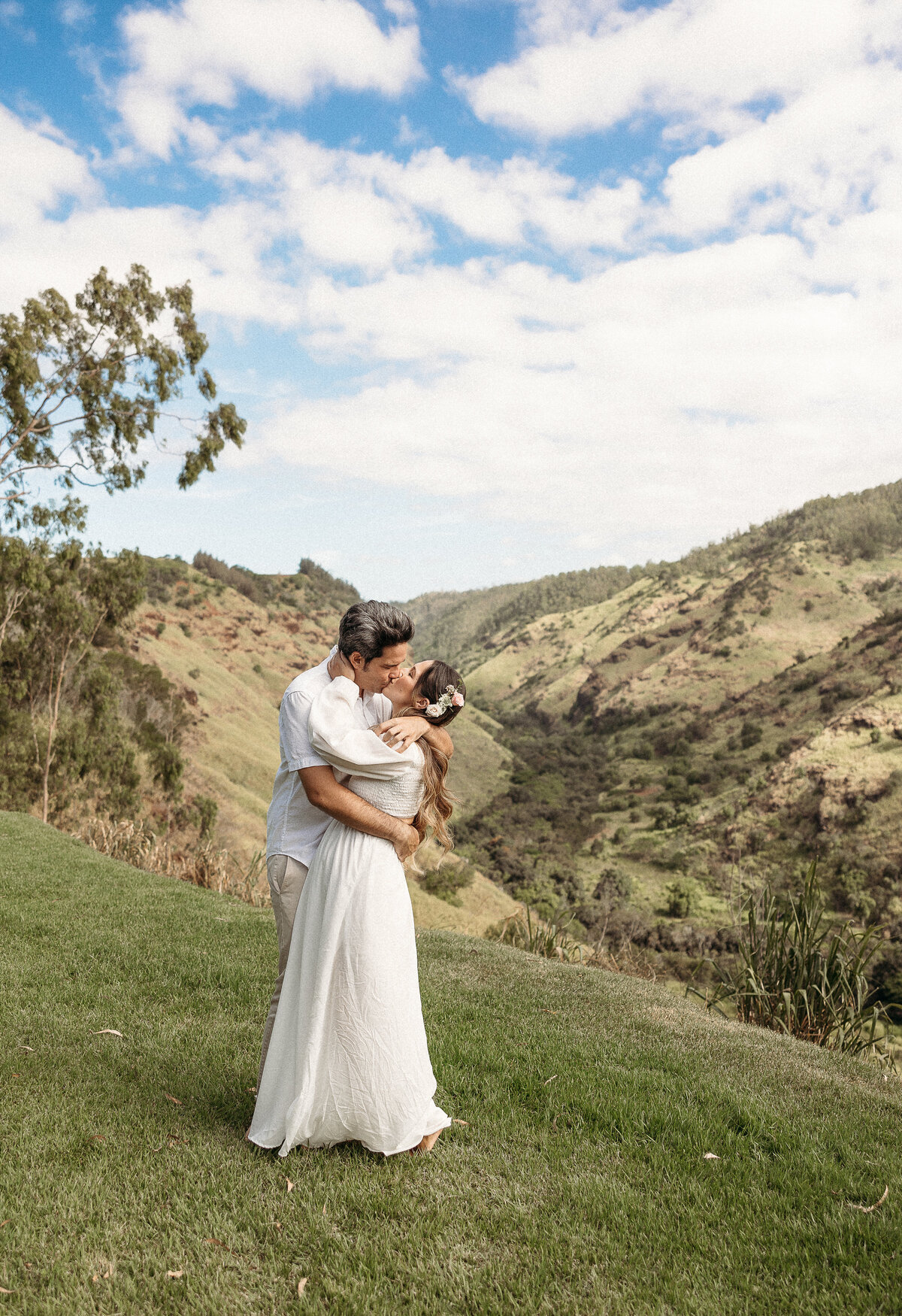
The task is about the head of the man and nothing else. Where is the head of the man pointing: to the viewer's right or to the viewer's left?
to the viewer's right

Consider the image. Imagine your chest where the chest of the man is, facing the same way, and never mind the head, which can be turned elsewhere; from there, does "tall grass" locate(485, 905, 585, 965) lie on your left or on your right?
on your left

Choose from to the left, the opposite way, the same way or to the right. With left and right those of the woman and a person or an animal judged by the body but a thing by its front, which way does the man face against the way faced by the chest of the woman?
the opposite way

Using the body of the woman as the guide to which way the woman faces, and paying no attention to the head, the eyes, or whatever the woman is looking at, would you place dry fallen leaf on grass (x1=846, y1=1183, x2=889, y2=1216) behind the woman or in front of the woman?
behind

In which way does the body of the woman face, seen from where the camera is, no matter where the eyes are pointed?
to the viewer's left

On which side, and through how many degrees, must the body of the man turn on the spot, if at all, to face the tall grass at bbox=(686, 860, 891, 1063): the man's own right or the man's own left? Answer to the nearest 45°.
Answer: approximately 45° to the man's own left

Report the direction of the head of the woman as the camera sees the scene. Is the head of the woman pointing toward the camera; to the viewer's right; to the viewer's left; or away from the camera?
to the viewer's left

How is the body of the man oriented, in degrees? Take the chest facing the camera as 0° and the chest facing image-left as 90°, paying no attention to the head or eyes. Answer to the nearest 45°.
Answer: approximately 270°
